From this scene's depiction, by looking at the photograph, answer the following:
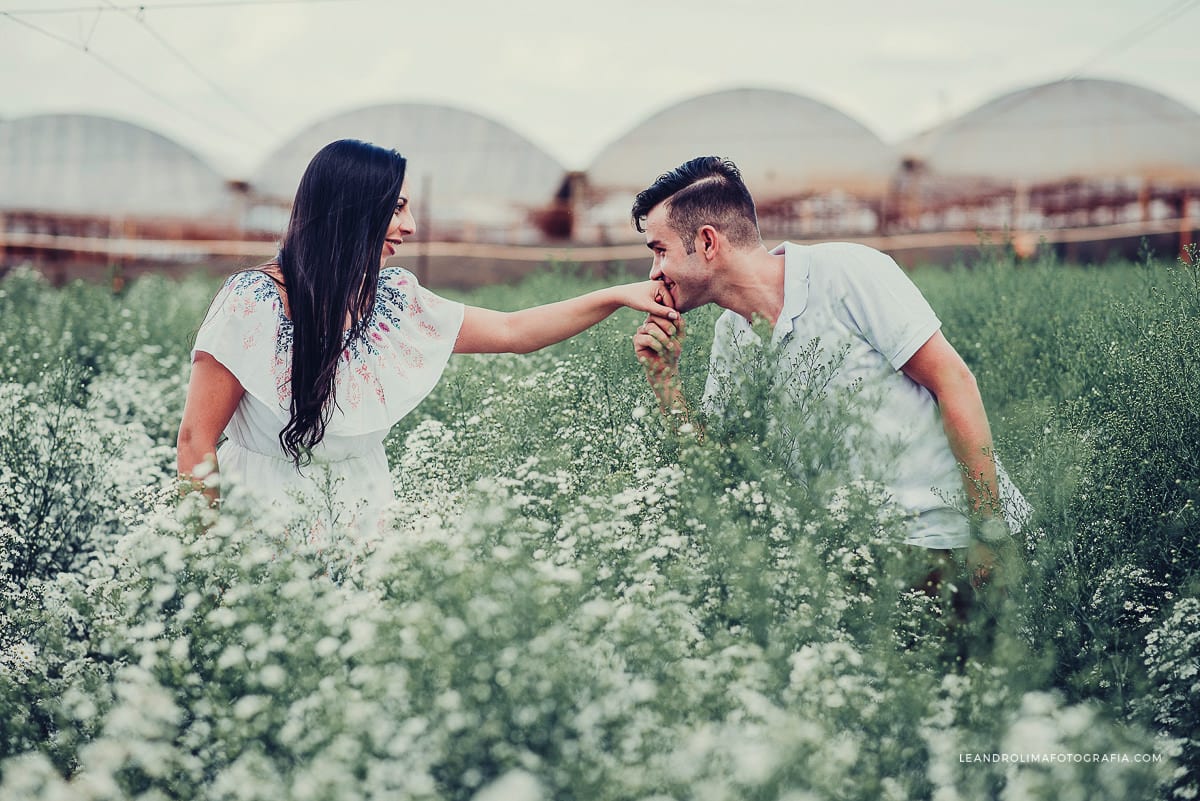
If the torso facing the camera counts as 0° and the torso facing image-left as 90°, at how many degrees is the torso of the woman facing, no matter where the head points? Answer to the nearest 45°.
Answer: approximately 315°

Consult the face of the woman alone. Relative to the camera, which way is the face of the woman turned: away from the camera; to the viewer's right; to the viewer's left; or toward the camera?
to the viewer's right

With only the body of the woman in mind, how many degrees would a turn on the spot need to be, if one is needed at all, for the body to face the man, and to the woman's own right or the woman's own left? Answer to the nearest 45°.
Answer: approximately 45° to the woman's own left
